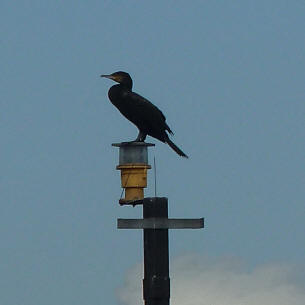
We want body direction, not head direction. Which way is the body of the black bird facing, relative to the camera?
to the viewer's left
